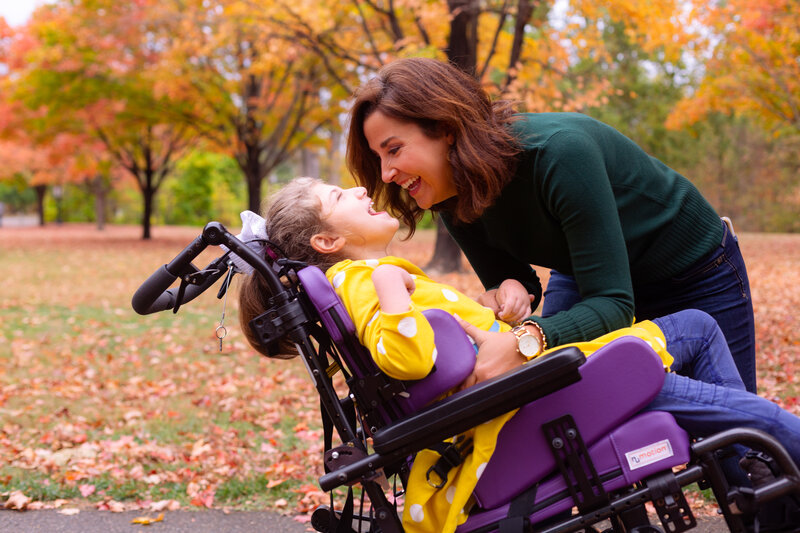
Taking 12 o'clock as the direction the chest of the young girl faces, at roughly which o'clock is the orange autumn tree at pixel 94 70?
The orange autumn tree is roughly at 8 o'clock from the young girl.

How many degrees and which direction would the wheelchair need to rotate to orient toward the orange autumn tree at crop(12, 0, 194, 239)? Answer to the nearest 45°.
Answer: approximately 135° to its left

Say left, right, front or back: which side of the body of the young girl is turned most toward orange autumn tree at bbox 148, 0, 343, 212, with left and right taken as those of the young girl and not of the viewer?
left

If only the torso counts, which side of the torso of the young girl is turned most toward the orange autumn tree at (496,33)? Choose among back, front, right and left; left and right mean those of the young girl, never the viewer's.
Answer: left

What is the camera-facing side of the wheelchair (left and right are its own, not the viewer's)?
right

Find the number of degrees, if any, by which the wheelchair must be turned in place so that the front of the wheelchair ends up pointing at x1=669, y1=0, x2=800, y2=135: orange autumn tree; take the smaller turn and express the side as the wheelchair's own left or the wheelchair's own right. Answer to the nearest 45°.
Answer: approximately 90° to the wheelchair's own left

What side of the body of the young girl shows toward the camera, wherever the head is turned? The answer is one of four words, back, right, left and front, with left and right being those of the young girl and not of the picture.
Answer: right
